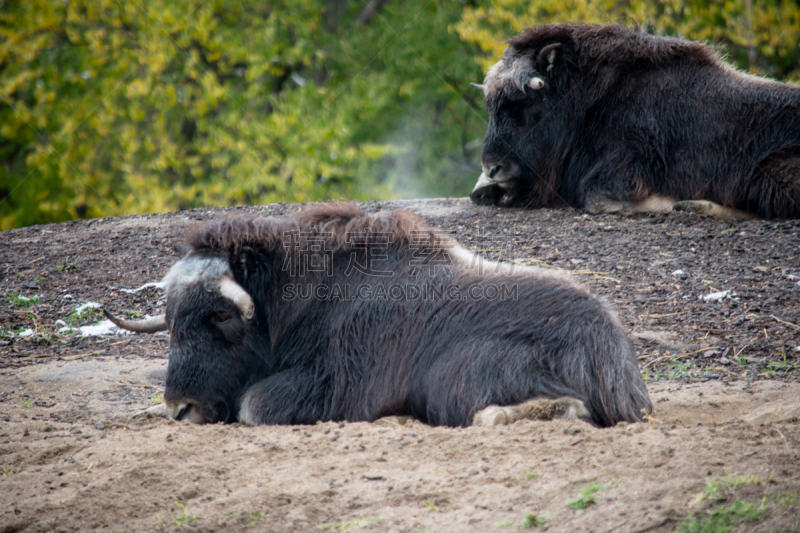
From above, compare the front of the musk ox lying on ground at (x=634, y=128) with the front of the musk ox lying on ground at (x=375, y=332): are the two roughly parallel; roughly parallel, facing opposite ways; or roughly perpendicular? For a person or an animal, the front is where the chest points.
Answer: roughly parallel

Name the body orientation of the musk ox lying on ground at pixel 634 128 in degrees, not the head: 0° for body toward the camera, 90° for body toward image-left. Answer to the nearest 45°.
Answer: approximately 90°

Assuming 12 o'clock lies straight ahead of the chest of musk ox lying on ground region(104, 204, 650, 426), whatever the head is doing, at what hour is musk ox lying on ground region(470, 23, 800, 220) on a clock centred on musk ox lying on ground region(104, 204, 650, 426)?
musk ox lying on ground region(470, 23, 800, 220) is roughly at 4 o'clock from musk ox lying on ground region(104, 204, 650, 426).

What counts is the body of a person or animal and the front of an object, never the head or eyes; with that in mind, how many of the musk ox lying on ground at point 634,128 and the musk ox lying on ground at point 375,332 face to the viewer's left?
2

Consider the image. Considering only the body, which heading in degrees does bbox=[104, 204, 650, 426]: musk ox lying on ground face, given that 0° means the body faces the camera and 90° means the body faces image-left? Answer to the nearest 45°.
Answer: approximately 90°

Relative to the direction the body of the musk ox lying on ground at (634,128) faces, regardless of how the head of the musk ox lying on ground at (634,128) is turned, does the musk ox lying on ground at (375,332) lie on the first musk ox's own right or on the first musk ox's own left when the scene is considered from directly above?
on the first musk ox's own left
